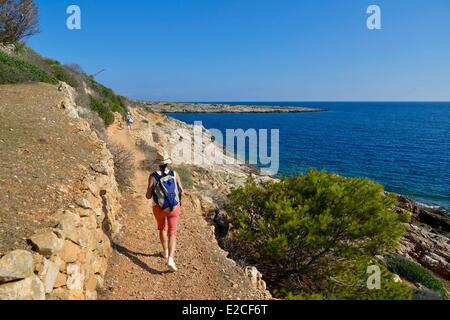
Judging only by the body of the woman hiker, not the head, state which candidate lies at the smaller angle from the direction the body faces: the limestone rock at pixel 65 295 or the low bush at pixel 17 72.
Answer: the low bush

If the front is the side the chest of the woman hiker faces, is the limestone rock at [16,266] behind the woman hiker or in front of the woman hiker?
behind

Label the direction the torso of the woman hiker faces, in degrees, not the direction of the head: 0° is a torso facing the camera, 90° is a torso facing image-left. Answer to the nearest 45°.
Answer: approximately 180°

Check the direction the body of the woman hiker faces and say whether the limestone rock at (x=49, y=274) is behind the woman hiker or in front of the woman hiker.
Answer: behind

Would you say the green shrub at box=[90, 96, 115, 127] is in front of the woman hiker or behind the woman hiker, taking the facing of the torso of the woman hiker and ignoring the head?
in front

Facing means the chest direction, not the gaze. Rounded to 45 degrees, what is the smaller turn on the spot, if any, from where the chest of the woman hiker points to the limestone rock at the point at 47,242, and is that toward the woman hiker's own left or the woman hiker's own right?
approximately 135° to the woman hiker's own left

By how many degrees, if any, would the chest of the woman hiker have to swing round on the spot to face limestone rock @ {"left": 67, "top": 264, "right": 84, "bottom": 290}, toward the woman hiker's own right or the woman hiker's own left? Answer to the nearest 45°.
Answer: approximately 135° to the woman hiker's own left

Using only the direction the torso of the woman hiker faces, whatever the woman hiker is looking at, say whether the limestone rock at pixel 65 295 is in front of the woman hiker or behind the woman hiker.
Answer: behind
